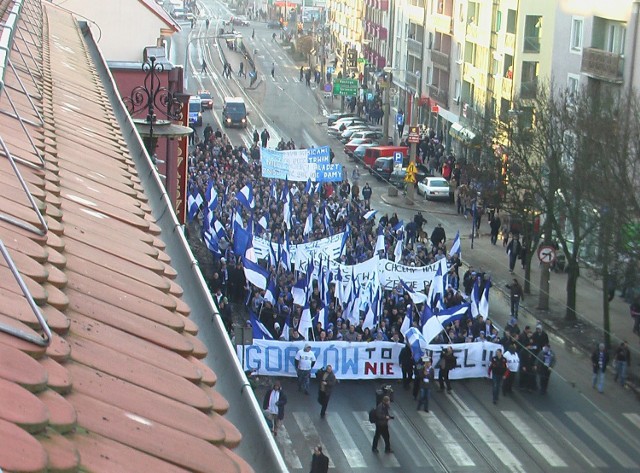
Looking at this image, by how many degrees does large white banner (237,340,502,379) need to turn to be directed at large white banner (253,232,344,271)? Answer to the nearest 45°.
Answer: approximately 180°

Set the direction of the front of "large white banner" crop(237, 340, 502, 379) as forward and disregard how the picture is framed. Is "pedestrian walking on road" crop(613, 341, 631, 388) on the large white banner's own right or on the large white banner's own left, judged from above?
on the large white banner's own left

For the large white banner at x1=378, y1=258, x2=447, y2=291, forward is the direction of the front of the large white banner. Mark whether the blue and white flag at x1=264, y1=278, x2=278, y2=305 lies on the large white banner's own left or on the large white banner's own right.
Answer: on the large white banner's own right

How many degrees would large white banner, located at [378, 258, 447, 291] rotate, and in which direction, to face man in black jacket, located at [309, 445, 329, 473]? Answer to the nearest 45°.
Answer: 0° — it already faces them

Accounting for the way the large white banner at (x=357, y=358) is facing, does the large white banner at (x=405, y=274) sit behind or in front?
behind

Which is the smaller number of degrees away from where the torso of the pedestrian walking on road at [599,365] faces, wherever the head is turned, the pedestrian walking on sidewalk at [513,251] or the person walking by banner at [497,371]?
the person walking by banner

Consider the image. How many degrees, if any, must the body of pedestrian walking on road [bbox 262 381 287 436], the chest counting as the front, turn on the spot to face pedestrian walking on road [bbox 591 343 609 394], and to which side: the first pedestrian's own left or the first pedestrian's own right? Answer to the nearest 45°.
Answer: approximately 135° to the first pedestrian's own left

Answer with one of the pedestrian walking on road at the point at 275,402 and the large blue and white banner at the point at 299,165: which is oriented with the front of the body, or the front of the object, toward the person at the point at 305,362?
the large blue and white banner

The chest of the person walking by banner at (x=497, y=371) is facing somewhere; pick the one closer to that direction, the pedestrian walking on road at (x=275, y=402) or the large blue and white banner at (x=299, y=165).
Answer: the pedestrian walking on road

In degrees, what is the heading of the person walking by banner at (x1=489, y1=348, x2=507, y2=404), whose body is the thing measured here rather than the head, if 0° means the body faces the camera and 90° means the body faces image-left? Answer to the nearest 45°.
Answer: approximately 0°

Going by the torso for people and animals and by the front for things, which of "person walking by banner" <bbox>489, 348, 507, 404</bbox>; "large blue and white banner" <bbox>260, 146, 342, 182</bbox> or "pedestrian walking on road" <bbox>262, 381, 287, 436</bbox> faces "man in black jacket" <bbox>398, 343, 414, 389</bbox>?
the large blue and white banner
